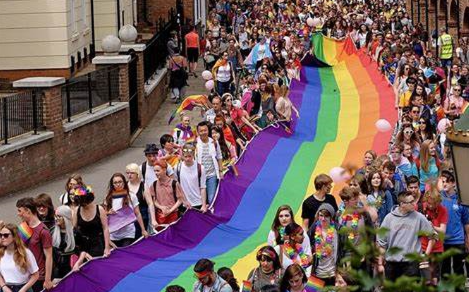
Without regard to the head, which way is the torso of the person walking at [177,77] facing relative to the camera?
away from the camera

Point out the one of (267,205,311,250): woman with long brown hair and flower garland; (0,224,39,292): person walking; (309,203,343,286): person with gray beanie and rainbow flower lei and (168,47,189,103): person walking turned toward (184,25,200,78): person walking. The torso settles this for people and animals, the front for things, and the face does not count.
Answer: (168,47,189,103): person walking

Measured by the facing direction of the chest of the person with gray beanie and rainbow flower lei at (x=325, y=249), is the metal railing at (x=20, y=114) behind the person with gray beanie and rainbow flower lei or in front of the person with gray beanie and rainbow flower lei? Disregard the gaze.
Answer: behind

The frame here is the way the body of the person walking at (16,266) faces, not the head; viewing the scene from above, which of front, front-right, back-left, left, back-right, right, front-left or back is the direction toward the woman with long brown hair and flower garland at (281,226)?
back-left

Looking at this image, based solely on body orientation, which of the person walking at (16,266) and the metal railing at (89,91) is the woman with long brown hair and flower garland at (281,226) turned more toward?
the person walking

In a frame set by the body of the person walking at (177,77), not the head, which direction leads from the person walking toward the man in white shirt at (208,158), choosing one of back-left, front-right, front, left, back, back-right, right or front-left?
back

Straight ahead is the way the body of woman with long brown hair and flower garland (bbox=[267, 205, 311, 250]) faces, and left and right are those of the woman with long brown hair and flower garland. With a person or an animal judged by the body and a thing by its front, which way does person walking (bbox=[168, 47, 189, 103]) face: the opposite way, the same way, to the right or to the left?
the opposite way

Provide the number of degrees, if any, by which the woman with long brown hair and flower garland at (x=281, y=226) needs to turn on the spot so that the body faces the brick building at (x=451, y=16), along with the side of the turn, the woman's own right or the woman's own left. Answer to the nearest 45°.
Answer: approximately 180°

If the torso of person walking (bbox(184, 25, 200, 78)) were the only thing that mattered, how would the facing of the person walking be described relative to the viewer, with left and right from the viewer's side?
facing away from the viewer
